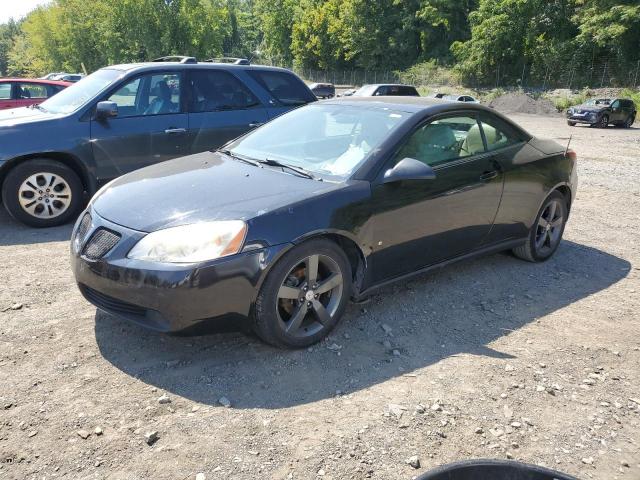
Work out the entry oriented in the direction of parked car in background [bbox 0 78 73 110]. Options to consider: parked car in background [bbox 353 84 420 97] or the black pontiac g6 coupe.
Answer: parked car in background [bbox 353 84 420 97]

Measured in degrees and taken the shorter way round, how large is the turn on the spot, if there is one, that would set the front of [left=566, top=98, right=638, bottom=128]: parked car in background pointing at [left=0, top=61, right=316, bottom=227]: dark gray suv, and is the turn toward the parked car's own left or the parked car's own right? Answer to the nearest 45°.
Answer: approximately 45° to the parked car's own left

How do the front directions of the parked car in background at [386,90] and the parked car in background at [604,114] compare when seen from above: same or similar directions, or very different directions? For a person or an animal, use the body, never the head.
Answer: same or similar directions

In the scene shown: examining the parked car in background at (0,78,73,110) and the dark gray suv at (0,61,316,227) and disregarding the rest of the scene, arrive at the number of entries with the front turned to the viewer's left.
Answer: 2

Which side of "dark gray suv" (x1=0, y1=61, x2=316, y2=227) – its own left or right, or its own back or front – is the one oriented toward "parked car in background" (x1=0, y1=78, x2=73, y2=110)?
right

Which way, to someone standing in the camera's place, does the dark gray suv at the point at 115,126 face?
facing to the left of the viewer

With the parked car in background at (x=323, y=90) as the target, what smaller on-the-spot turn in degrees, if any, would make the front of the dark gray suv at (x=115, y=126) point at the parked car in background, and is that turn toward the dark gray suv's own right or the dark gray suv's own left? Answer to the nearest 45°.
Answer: approximately 90° to the dark gray suv's own right

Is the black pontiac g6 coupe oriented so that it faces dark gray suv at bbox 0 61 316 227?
no

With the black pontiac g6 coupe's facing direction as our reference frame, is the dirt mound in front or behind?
behind

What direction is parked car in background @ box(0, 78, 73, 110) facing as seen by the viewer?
to the viewer's left

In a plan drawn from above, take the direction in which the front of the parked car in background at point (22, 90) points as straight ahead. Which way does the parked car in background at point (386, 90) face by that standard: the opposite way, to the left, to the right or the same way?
the same way

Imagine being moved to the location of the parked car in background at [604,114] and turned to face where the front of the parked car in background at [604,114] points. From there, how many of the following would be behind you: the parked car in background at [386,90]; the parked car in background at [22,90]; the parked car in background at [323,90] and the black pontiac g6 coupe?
0

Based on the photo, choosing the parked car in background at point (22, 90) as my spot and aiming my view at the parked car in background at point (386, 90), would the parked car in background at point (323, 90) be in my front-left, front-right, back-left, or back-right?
front-left

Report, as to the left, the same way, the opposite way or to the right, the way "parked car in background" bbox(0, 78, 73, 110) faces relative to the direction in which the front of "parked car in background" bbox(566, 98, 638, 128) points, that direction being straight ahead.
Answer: the same way

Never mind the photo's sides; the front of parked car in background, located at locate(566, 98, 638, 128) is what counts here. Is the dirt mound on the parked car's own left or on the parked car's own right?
on the parked car's own right

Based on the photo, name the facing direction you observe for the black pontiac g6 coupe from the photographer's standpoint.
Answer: facing the viewer and to the left of the viewer

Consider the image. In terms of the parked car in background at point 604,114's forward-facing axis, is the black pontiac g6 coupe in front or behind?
in front
